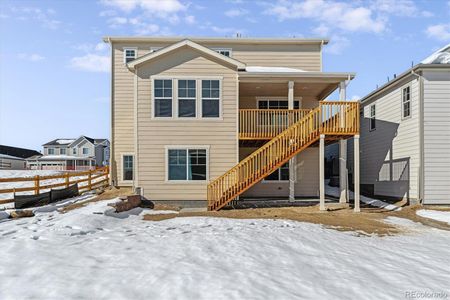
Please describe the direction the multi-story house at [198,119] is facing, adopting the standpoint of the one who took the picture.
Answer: facing away from the viewer

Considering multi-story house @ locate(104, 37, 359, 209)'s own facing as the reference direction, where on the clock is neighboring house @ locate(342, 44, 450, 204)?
The neighboring house is roughly at 3 o'clock from the multi-story house.

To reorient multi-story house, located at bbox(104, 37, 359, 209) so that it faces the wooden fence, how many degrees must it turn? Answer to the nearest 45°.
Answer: approximately 90° to its left
